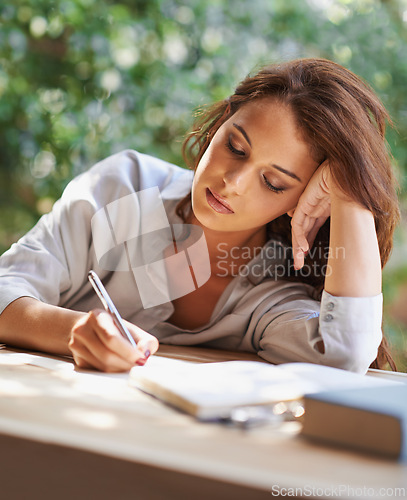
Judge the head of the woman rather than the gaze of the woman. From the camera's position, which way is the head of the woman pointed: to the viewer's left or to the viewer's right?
to the viewer's left

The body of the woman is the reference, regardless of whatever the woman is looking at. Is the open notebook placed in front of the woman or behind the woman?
in front

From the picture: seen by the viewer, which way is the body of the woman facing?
toward the camera

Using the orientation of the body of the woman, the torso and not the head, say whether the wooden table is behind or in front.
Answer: in front
